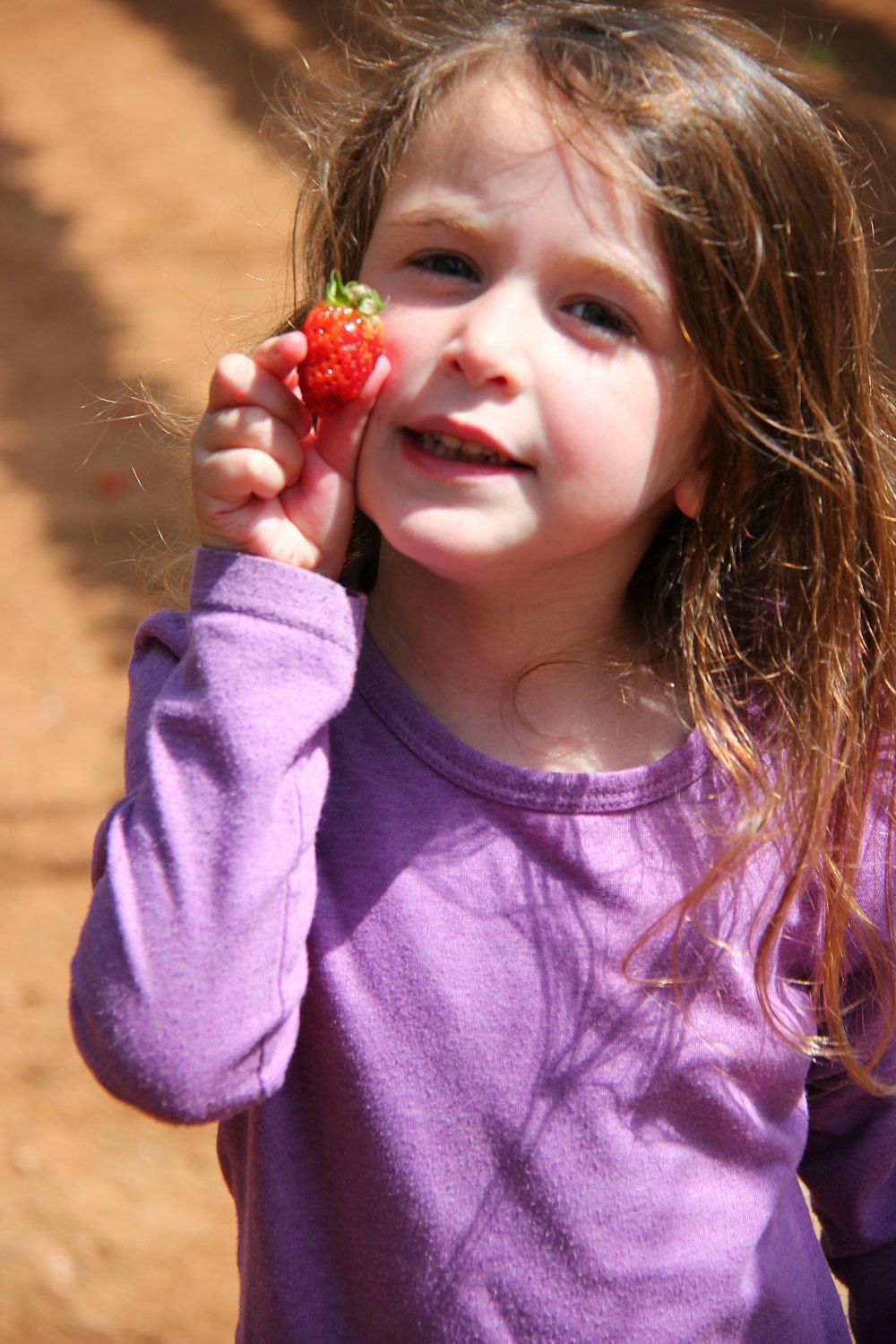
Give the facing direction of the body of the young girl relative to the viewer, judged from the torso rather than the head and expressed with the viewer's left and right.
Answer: facing the viewer
